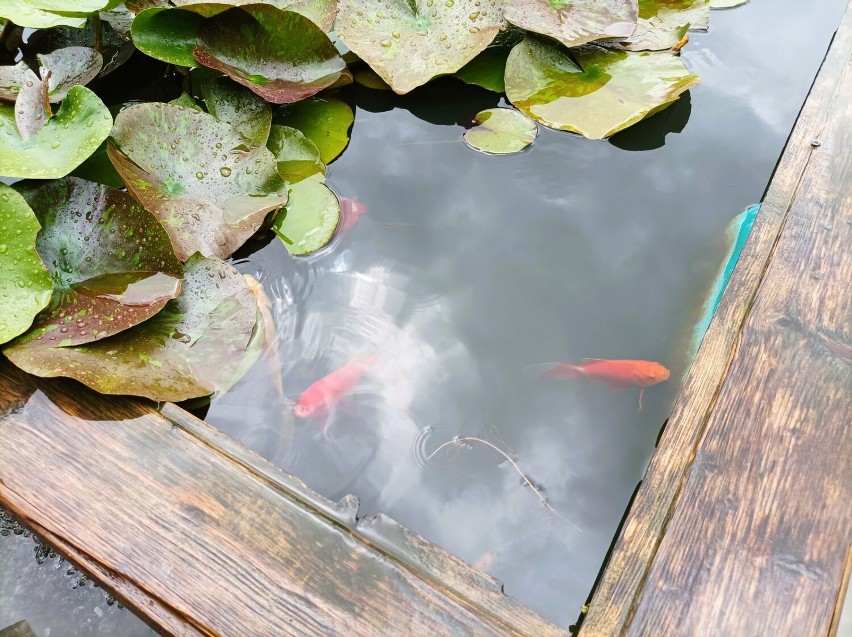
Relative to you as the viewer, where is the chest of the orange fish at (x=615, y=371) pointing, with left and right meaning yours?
facing to the right of the viewer

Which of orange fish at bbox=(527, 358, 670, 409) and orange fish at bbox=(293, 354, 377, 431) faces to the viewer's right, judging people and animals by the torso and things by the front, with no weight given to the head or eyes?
orange fish at bbox=(527, 358, 670, 409)

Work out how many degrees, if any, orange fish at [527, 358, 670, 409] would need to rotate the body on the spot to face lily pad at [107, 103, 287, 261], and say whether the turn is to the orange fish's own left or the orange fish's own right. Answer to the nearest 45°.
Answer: approximately 180°

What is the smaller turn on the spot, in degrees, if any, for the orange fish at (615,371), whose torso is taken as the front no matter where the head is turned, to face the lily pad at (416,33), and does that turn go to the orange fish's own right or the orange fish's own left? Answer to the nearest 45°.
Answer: approximately 135° to the orange fish's own left

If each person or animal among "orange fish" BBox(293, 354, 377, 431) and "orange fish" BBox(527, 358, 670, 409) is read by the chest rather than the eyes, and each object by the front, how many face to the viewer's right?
1

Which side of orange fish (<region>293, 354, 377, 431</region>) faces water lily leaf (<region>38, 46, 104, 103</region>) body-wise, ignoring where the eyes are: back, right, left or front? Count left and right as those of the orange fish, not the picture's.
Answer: right

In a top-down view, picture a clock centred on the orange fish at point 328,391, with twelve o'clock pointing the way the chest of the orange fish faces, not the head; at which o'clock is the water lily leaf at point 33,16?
The water lily leaf is roughly at 3 o'clock from the orange fish.
